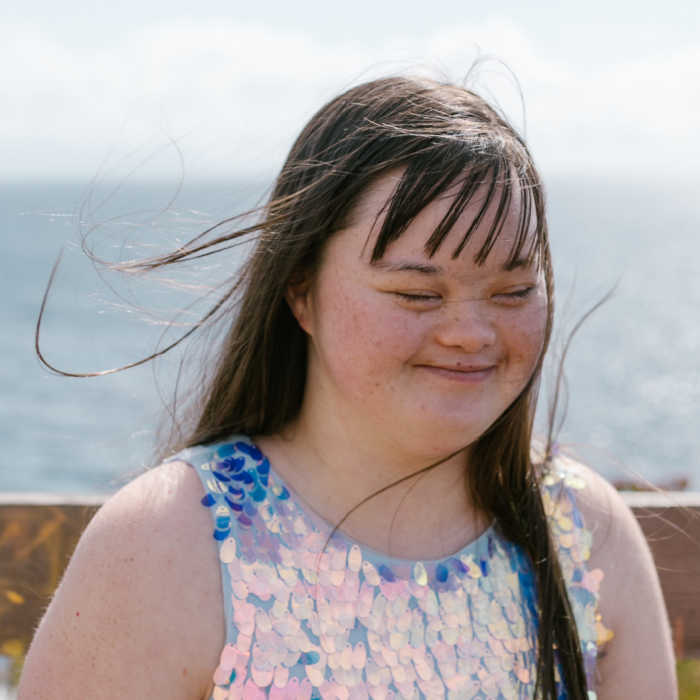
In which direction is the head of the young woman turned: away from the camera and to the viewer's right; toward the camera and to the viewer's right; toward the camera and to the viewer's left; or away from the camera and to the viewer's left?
toward the camera and to the viewer's right

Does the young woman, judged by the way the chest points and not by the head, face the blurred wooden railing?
no

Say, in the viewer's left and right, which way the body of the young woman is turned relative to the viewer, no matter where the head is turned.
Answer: facing the viewer and to the right of the viewer
